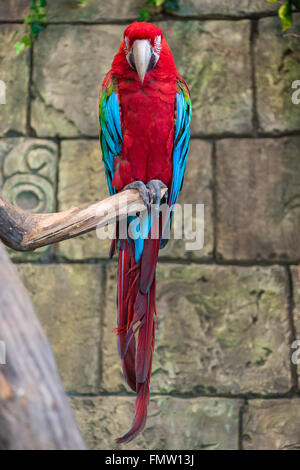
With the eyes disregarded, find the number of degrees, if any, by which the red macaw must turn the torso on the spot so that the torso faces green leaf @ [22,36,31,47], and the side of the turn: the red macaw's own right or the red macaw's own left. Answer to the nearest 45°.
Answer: approximately 135° to the red macaw's own right

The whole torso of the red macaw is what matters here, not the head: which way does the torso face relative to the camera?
toward the camera

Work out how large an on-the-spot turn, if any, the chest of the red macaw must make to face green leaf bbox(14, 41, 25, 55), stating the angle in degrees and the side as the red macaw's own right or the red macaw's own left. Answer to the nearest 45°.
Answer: approximately 135° to the red macaw's own right

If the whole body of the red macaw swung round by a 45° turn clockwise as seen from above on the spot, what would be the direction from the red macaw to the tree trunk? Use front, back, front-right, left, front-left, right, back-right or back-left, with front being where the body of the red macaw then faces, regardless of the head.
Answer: front-left

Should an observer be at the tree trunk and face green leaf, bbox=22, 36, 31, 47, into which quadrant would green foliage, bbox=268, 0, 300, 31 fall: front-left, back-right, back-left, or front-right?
front-right
